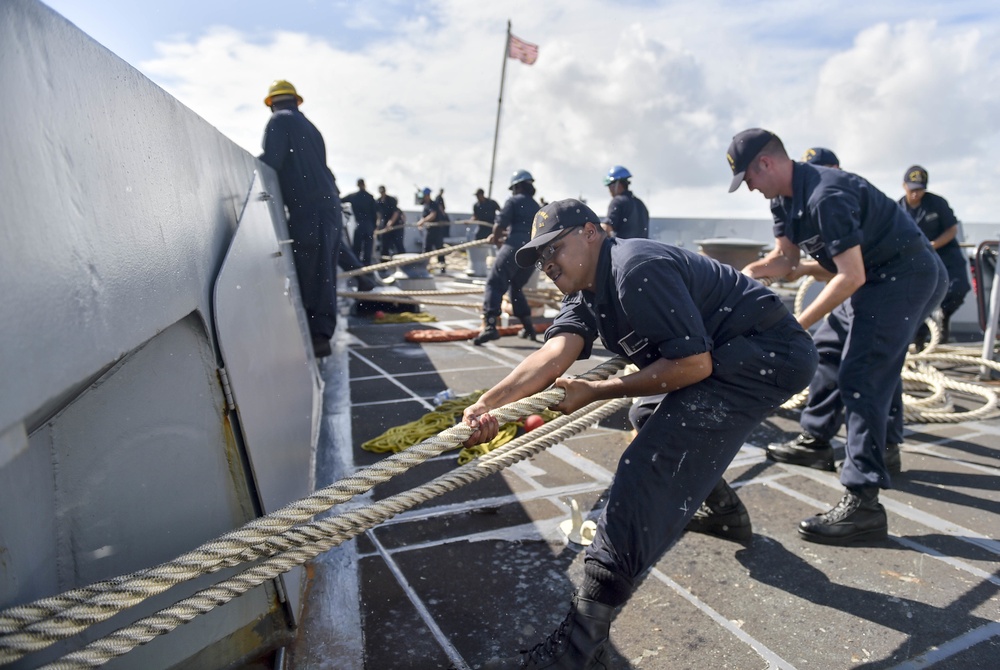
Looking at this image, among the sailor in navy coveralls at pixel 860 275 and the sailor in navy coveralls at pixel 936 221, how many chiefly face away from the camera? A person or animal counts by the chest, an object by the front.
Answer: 0

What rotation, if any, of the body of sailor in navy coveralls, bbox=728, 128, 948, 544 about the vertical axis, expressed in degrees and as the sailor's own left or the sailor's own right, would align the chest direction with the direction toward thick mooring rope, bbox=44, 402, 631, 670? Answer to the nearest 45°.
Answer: approximately 45° to the sailor's own left

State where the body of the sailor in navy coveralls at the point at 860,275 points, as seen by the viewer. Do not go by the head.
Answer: to the viewer's left

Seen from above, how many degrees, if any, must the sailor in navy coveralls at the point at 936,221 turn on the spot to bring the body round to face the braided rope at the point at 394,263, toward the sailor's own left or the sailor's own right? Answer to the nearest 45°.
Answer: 0° — they already face it

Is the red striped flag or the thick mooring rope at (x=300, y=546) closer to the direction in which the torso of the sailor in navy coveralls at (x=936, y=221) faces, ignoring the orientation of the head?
the thick mooring rope

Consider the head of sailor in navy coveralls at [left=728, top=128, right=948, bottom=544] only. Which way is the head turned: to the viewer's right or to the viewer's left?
to the viewer's left
